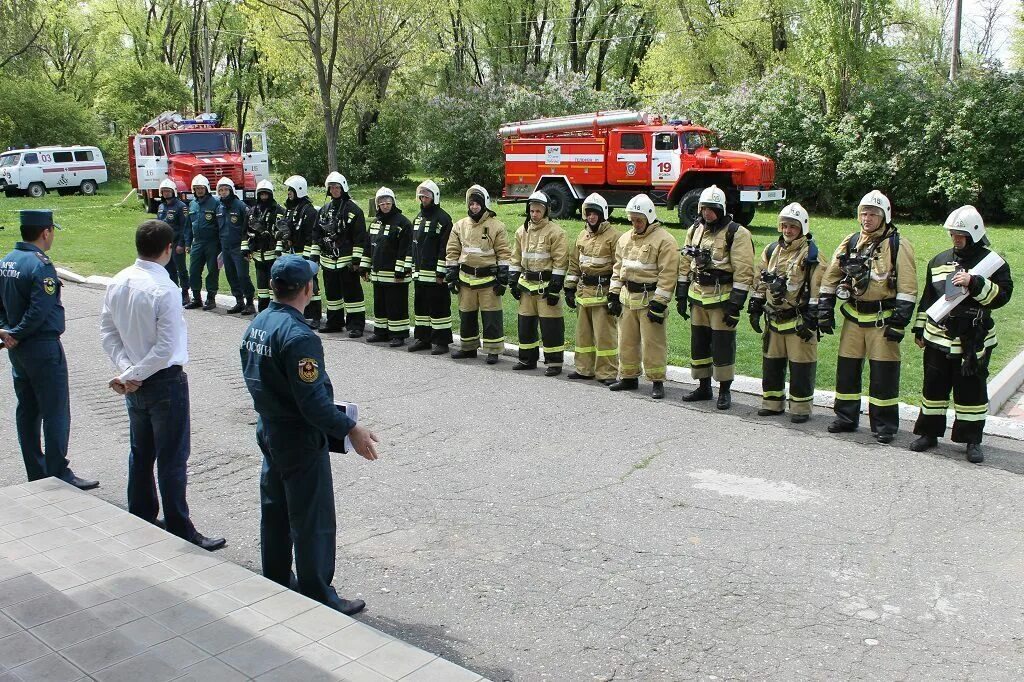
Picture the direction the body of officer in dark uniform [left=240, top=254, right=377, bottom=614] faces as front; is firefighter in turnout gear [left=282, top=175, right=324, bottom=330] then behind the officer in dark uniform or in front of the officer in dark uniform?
in front

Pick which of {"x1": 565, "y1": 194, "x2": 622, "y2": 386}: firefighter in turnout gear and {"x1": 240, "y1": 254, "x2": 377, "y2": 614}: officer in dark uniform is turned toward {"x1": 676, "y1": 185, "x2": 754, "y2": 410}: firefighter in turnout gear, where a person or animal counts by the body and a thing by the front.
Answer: the officer in dark uniform

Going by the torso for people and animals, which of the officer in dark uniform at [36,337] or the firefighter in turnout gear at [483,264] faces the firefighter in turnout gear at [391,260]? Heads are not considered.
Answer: the officer in dark uniform

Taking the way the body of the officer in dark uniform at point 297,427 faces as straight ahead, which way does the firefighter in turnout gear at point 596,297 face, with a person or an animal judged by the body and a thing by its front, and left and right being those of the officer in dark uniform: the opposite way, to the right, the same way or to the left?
the opposite way

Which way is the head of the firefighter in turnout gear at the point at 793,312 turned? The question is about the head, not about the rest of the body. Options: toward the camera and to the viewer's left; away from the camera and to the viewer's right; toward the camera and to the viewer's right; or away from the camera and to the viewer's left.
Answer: toward the camera and to the viewer's left

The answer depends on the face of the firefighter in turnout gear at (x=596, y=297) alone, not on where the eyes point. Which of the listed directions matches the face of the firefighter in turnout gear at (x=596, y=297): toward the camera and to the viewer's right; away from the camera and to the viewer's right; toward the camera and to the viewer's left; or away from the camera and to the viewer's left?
toward the camera and to the viewer's left

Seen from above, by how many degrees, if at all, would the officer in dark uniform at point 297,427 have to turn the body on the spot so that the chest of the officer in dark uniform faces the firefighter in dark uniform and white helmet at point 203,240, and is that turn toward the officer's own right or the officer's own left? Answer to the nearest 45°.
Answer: approximately 45° to the officer's own left

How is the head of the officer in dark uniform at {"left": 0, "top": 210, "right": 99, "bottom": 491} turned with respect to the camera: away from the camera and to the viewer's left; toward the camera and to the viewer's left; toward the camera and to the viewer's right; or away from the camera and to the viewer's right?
away from the camera and to the viewer's right

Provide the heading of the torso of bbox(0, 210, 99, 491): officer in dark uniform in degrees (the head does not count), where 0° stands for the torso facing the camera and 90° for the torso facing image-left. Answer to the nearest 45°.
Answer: approximately 225°

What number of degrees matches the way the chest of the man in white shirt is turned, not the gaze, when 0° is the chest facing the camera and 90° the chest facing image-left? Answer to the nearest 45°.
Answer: approximately 225°

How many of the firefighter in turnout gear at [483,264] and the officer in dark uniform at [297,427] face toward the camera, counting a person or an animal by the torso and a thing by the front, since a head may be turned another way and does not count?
1

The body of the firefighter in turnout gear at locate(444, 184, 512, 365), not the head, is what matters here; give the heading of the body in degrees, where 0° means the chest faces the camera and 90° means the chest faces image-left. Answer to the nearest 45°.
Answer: approximately 0°

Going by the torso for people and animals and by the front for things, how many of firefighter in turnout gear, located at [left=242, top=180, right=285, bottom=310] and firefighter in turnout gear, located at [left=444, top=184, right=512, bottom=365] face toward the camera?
2

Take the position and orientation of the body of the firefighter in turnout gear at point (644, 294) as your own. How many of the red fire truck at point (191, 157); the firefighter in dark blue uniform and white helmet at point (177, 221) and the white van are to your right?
3

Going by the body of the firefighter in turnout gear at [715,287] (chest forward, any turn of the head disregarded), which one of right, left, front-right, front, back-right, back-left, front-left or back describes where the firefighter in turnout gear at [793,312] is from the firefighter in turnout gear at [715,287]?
left

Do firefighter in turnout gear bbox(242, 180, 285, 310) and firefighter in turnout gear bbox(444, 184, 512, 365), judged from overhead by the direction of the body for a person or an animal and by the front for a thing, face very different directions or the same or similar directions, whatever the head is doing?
same or similar directions

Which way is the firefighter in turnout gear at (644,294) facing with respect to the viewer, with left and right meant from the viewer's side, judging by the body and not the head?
facing the viewer and to the left of the viewer

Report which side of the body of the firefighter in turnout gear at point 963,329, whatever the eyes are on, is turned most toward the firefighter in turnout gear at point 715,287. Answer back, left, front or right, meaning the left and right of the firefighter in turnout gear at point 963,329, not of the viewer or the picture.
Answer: right

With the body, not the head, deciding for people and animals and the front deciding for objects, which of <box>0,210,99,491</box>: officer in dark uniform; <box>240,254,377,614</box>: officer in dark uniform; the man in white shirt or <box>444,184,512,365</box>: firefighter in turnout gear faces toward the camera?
the firefighter in turnout gear

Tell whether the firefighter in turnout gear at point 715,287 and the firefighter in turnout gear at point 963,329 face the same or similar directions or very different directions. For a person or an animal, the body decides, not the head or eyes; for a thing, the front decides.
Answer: same or similar directions
